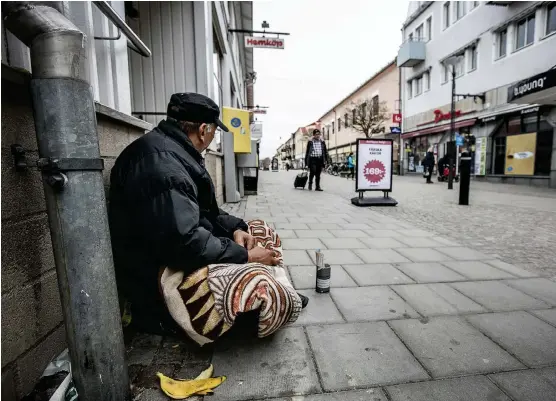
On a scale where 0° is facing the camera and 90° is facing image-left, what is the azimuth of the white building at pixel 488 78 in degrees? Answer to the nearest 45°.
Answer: approximately 45°

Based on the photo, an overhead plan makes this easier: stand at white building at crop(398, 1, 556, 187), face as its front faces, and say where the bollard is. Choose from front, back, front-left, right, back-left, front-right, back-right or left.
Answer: front-left

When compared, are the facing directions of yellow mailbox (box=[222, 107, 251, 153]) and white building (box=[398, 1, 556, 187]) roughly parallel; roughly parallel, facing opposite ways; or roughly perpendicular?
roughly perpendicular

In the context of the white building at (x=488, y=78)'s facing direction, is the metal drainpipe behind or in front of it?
in front

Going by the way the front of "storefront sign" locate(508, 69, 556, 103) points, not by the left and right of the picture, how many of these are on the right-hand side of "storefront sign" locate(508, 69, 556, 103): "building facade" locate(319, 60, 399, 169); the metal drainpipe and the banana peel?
1

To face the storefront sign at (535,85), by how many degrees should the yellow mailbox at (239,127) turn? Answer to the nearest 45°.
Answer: approximately 90° to its left

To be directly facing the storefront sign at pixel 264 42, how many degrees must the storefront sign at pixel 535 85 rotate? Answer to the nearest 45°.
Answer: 0° — it already faces it

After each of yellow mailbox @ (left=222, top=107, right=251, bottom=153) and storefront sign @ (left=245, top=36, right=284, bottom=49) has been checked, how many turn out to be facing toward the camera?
2

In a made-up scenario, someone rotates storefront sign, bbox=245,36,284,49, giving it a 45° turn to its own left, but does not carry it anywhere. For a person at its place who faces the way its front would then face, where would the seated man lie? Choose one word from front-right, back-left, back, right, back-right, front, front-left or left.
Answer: front-right

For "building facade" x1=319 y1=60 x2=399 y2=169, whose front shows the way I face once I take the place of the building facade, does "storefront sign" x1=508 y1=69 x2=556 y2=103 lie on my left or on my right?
on my left

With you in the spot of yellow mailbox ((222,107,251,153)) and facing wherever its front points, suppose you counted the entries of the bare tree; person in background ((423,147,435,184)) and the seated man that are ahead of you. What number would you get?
1

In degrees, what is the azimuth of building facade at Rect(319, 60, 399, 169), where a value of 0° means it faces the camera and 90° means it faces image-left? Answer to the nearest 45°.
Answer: approximately 45°
